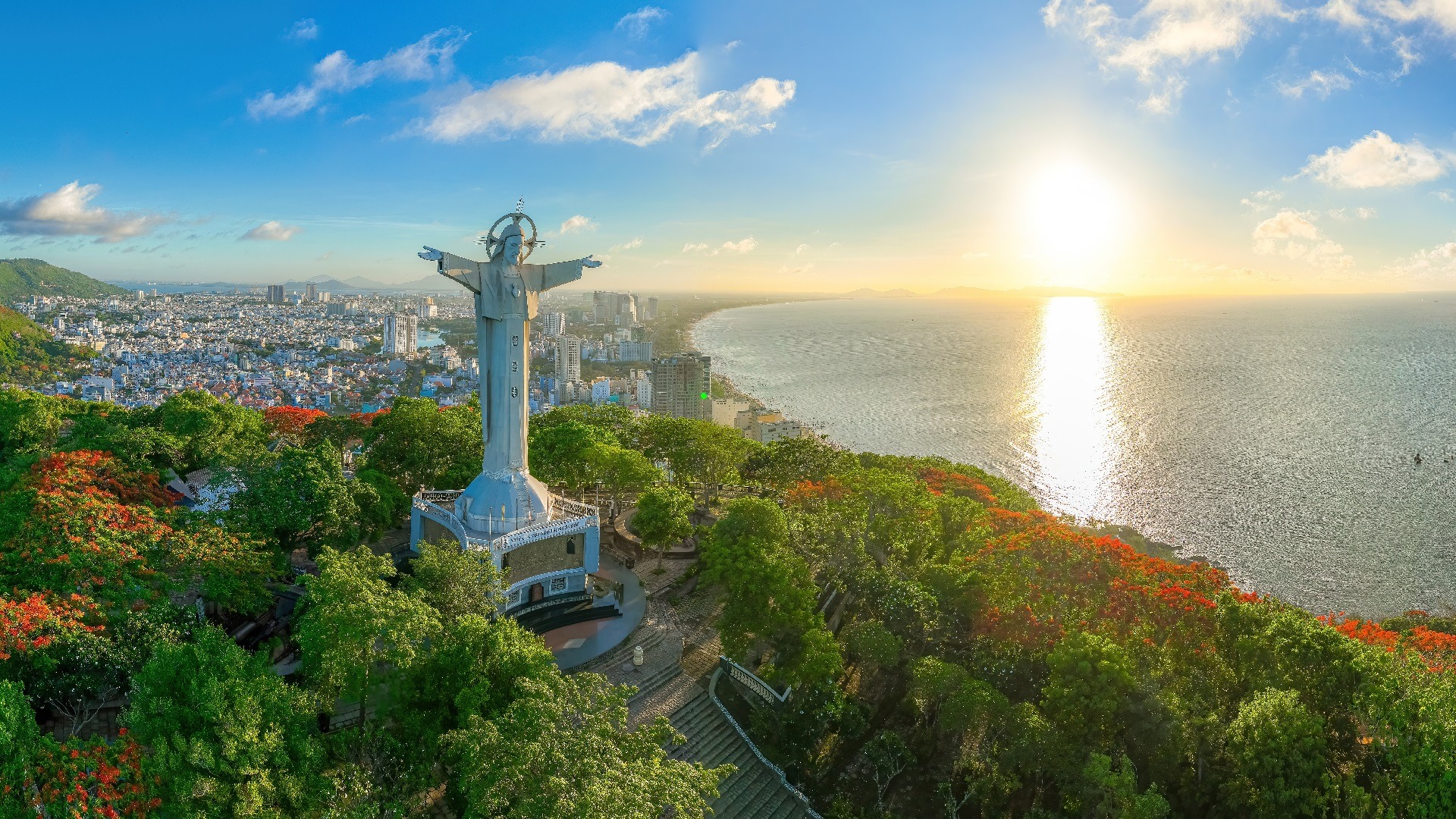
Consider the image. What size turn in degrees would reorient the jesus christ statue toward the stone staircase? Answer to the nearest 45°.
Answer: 0° — it already faces it

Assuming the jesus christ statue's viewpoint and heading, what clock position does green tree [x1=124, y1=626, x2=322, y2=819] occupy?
The green tree is roughly at 2 o'clock from the jesus christ statue.

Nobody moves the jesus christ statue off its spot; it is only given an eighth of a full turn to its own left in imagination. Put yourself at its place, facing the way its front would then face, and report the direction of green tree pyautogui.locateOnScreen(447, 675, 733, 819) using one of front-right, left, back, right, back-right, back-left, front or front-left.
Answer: right

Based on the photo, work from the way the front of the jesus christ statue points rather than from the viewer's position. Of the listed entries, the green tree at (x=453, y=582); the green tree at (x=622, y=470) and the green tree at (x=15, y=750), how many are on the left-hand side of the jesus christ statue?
1

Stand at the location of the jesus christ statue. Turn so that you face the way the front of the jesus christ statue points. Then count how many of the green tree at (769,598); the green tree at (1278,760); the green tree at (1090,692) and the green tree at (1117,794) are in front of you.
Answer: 4

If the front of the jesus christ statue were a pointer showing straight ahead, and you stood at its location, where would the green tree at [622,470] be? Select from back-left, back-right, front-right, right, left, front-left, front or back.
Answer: left

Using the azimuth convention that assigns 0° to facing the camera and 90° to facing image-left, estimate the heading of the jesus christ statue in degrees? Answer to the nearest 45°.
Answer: approximately 315°

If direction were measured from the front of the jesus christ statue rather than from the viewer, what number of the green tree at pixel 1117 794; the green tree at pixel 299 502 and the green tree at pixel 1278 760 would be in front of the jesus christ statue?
2

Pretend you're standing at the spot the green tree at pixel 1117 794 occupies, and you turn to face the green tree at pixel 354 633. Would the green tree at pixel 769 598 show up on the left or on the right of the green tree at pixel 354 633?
right

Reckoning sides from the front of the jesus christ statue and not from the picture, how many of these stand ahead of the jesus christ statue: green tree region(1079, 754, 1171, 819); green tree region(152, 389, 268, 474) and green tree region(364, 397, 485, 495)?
1

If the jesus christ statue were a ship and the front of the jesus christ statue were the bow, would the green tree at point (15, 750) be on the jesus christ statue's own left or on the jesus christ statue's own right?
on the jesus christ statue's own right

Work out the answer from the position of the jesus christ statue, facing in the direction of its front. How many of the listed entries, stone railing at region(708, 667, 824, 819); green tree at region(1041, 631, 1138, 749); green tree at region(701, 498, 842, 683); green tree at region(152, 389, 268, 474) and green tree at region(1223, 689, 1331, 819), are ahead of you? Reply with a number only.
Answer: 4

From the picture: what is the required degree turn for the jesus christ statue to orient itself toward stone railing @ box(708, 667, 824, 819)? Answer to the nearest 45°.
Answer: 0° — it already faces it

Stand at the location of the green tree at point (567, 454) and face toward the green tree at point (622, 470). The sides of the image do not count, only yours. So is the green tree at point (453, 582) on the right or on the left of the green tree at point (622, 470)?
right
